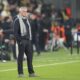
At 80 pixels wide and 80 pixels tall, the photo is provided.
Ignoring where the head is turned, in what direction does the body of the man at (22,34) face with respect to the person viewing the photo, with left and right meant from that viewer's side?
facing the viewer and to the right of the viewer
